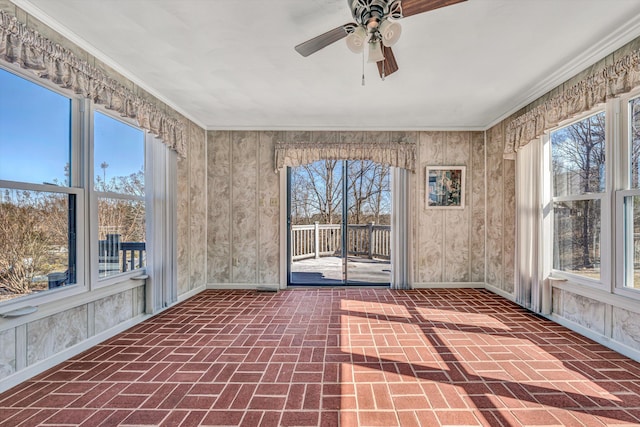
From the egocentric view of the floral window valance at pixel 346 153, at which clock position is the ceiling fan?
The ceiling fan is roughly at 12 o'clock from the floral window valance.

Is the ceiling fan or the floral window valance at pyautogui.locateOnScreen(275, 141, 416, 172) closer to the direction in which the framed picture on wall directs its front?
the ceiling fan

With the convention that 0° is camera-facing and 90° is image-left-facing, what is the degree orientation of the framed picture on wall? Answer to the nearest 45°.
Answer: approximately 0°

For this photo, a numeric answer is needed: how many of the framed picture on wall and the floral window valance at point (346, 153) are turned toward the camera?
2

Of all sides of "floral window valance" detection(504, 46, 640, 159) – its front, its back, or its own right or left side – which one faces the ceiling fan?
front

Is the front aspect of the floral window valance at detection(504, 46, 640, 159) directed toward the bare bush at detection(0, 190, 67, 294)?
yes

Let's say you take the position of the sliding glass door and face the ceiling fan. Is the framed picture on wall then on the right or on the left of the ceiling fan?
left

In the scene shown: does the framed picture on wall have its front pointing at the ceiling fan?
yes

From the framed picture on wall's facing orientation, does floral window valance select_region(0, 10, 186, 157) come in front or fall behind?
in front

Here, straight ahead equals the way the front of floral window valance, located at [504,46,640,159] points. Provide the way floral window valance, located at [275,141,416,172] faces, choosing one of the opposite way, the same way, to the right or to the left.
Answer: to the left

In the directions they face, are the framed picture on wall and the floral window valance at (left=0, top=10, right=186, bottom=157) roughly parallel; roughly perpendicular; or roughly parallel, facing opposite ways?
roughly perpendicular

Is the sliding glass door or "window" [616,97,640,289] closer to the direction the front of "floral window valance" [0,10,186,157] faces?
the window
